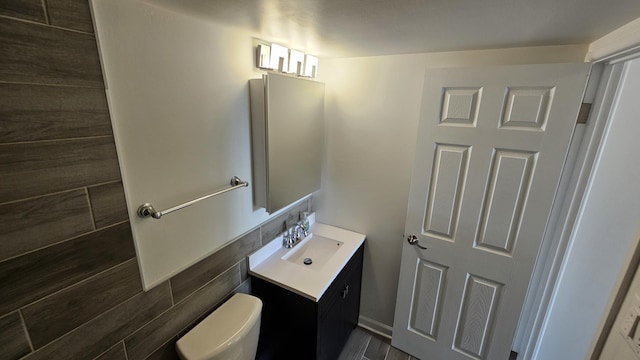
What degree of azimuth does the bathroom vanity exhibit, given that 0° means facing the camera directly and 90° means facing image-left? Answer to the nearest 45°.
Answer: approximately 315°
